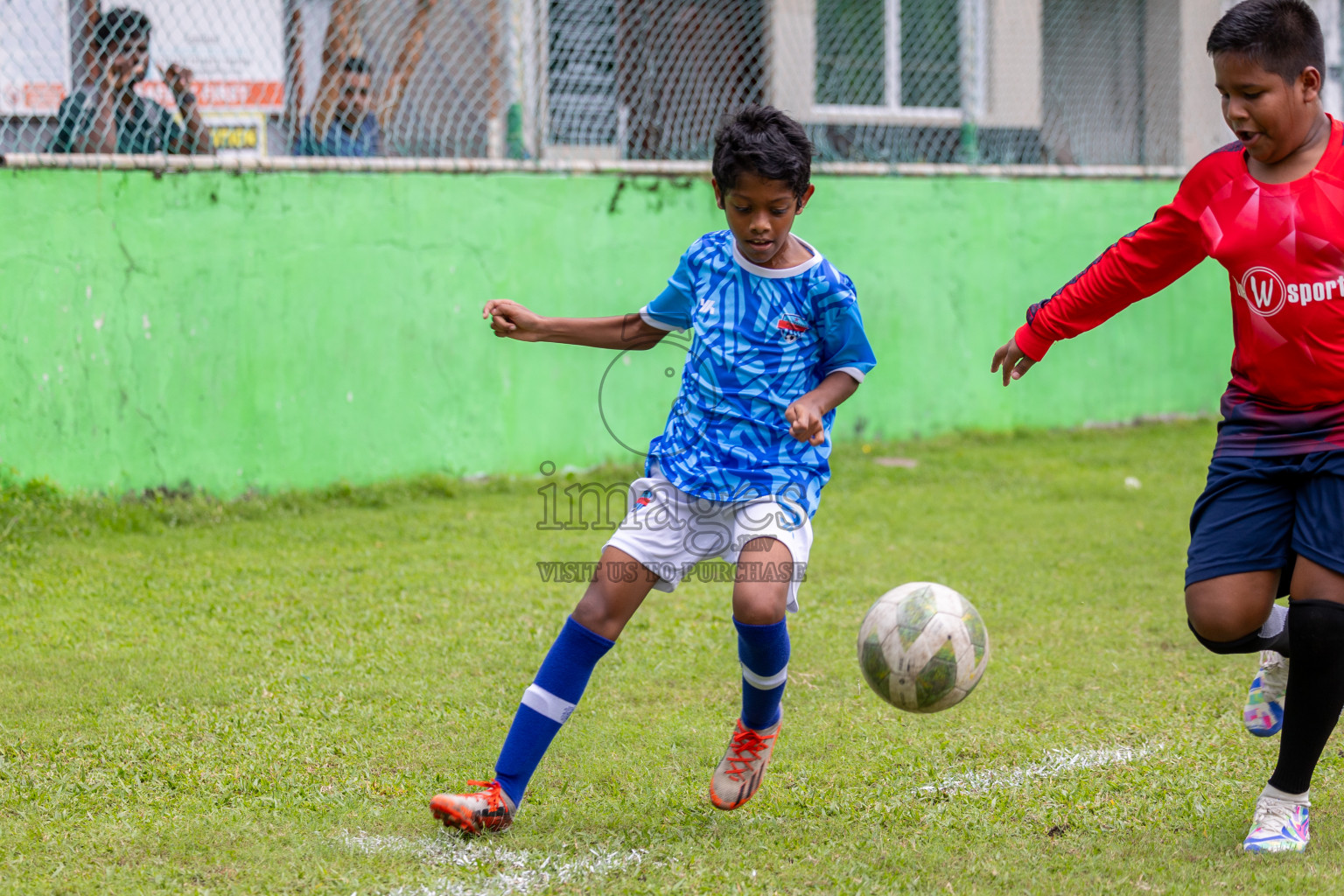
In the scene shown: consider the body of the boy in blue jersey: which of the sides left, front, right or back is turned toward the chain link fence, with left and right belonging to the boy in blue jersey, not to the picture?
back

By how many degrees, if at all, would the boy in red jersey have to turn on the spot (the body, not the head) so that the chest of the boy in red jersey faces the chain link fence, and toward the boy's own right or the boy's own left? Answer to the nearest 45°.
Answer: approximately 90° to the boy's own right

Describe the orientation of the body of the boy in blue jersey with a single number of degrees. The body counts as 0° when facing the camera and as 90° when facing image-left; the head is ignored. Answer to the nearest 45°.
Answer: approximately 0°

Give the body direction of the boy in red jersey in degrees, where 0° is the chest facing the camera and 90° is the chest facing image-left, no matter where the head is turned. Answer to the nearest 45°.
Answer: approximately 45°

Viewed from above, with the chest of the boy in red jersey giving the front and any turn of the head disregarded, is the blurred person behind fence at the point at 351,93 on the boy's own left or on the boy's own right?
on the boy's own right
